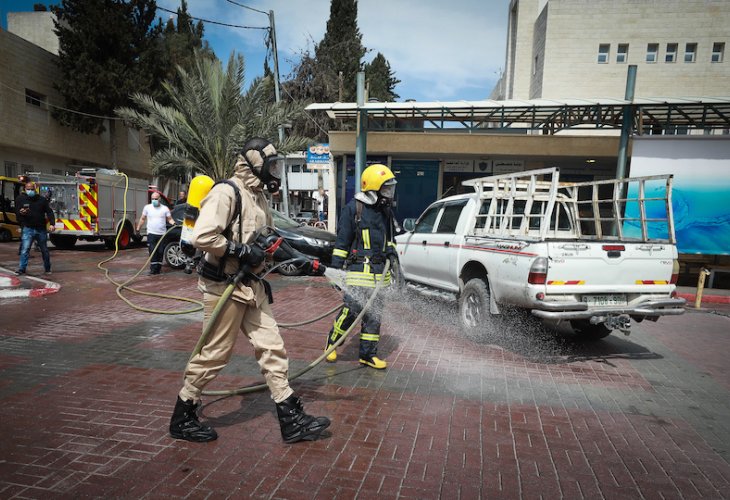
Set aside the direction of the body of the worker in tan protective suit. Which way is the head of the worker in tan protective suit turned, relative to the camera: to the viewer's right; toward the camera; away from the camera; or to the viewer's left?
to the viewer's right

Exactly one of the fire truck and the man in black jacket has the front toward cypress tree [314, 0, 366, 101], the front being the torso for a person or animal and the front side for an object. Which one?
the fire truck

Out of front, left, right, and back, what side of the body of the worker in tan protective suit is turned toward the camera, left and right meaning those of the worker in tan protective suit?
right

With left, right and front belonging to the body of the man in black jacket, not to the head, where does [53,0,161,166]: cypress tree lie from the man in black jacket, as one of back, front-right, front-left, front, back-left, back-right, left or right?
back

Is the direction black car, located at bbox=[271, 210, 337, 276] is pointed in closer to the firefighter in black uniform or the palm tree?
the firefighter in black uniform

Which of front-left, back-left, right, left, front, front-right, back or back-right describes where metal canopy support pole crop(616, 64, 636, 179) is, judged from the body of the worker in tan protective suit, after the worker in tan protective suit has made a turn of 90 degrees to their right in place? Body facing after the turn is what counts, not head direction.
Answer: back-left

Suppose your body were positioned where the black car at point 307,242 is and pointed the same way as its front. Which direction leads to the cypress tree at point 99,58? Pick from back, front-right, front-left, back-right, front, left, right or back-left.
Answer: back

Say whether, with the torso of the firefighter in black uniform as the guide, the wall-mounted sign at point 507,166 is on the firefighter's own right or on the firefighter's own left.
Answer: on the firefighter's own left

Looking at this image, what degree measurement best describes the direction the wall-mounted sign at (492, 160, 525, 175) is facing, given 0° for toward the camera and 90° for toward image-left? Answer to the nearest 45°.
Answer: approximately 0°

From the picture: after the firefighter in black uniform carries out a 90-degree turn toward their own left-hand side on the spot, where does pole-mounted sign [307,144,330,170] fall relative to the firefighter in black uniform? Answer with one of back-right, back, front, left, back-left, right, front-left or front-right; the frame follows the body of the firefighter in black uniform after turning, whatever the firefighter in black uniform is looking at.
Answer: front-left

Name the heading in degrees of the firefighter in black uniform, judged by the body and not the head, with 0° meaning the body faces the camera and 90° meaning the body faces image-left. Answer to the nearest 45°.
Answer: approximately 315°

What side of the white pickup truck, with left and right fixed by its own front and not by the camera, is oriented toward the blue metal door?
front

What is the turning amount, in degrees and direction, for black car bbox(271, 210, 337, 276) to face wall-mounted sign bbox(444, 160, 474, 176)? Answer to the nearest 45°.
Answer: approximately 90° to its left

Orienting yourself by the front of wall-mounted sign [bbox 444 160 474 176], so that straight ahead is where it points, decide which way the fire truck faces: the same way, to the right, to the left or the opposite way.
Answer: the opposite way

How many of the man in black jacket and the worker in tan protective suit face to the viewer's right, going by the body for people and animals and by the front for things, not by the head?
1
